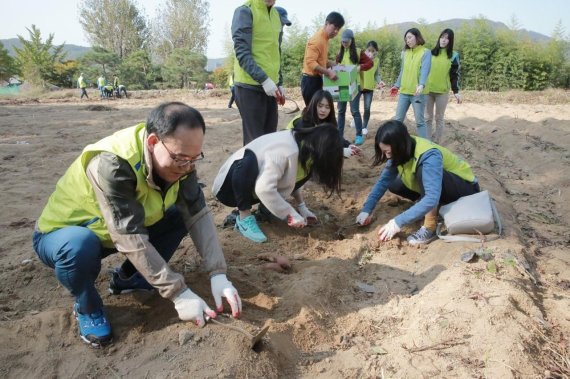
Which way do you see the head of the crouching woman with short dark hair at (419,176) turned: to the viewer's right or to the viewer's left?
to the viewer's left
